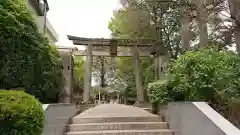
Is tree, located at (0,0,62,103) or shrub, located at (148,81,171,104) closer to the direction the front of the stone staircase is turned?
the tree

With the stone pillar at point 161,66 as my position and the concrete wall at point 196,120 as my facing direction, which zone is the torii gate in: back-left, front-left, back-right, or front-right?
back-right

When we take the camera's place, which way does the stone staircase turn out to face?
facing the viewer

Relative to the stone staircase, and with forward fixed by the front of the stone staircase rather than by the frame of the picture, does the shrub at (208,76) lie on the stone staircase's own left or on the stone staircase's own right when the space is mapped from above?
on the stone staircase's own left

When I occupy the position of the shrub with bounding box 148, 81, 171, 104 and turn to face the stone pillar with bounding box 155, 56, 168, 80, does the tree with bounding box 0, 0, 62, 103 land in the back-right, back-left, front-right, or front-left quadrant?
back-left

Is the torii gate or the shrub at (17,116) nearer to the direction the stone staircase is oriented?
the shrub

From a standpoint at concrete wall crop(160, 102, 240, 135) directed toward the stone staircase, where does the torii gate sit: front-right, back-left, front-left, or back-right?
front-right

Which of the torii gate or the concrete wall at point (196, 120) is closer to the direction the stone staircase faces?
the concrete wall

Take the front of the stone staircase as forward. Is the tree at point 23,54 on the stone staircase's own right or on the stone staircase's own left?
on the stone staircase's own right

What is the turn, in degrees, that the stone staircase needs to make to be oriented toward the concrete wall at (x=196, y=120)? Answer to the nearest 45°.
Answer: approximately 45° to its left

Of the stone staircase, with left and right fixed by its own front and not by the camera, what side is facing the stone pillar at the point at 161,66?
back

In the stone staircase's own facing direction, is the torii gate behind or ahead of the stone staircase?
behind
